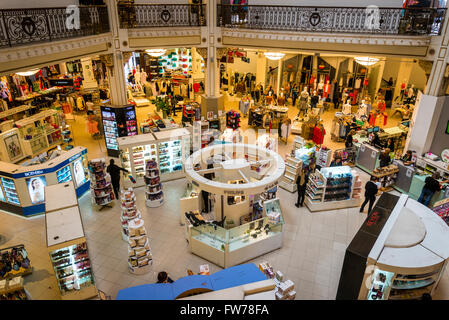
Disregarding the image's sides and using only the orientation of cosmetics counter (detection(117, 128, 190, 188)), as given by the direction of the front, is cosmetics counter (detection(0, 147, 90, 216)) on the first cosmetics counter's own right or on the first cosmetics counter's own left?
on the first cosmetics counter's own right

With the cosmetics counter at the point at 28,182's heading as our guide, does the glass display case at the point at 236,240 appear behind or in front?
in front

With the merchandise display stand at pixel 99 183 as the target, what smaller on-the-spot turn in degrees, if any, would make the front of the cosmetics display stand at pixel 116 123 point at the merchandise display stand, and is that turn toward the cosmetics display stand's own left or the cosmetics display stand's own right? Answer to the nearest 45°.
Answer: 0° — it already faces it

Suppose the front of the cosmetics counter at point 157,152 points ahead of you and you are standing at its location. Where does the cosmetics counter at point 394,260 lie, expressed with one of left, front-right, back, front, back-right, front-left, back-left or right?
front-left

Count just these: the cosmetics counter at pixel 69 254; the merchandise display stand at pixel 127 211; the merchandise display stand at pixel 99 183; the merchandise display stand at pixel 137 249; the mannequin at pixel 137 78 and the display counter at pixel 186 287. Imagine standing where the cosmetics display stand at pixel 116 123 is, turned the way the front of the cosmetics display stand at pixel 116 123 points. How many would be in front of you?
5

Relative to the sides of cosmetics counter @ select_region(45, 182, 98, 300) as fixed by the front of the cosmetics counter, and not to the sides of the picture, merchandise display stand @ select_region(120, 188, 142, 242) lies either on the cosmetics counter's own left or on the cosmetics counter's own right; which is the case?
on the cosmetics counter's own left

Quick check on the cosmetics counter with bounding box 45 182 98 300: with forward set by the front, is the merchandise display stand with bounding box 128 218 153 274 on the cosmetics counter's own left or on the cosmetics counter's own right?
on the cosmetics counter's own left

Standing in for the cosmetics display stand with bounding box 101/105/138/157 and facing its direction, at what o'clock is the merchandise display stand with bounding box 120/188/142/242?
The merchandise display stand is roughly at 12 o'clock from the cosmetics display stand.

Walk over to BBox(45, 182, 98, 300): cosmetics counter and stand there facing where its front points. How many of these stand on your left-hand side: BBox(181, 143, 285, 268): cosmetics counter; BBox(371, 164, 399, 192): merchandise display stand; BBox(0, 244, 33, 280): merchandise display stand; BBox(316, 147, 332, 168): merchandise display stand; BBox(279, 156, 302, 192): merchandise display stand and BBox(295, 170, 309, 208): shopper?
5
